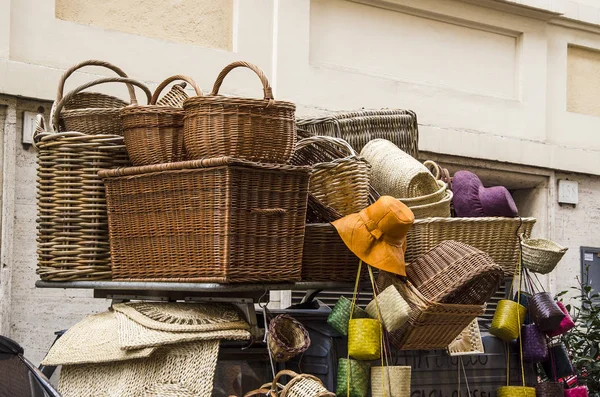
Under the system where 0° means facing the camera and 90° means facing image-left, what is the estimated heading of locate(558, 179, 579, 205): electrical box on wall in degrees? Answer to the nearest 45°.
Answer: approximately 0°

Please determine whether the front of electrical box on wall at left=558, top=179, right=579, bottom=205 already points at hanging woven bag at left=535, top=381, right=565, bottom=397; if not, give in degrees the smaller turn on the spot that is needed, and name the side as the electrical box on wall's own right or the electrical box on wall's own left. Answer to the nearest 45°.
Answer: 0° — it already faces it

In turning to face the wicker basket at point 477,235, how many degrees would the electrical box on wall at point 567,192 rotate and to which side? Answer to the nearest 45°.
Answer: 0° — it already faces it
